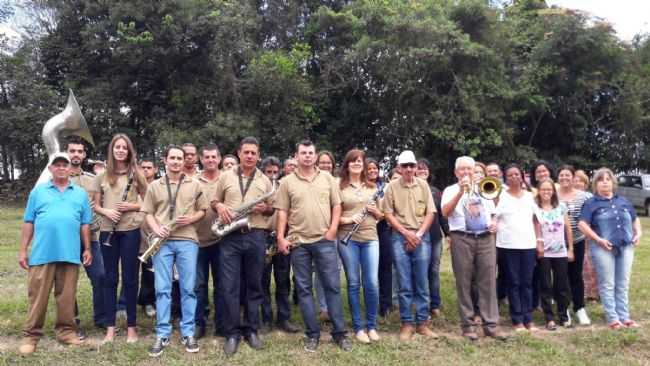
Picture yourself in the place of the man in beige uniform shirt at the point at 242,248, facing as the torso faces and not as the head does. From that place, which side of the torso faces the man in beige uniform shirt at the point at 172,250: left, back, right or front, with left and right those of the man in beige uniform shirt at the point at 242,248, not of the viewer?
right

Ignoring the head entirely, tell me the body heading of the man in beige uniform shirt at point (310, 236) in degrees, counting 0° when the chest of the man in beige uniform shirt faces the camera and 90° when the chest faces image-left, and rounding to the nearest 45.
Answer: approximately 0°

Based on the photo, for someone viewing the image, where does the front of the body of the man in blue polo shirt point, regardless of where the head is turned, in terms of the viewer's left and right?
facing the viewer

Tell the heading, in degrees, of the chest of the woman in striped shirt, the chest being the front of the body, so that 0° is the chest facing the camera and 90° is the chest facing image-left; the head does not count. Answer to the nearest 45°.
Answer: approximately 0°

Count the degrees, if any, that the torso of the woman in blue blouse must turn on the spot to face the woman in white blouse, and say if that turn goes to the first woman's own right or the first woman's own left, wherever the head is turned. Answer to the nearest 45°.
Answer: approximately 45° to the first woman's own right

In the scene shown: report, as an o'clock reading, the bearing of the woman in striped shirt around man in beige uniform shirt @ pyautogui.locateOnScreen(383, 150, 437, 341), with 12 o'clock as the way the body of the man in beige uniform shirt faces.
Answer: The woman in striped shirt is roughly at 8 o'clock from the man in beige uniform shirt.

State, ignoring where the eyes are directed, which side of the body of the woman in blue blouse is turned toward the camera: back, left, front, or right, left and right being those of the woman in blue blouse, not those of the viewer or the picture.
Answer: front

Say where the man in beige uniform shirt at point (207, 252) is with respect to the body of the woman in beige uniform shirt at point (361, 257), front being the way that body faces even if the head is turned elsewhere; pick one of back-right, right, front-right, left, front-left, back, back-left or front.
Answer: right

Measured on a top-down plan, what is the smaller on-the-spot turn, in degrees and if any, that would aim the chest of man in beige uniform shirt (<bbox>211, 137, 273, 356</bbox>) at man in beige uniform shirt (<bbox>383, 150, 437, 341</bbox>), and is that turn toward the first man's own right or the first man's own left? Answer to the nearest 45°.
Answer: approximately 90° to the first man's own left

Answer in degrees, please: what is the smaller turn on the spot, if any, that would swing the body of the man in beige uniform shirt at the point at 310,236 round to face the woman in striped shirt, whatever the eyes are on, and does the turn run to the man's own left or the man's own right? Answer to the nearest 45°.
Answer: approximately 90° to the man's own left

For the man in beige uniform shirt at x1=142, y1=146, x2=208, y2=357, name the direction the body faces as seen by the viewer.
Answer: toward the camera

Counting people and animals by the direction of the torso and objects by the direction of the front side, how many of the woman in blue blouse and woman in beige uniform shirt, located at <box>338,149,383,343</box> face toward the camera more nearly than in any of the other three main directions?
2

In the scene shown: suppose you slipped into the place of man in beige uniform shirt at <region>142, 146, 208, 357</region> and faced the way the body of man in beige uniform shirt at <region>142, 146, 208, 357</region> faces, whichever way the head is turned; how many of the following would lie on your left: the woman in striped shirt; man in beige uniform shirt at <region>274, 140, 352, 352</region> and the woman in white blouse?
3

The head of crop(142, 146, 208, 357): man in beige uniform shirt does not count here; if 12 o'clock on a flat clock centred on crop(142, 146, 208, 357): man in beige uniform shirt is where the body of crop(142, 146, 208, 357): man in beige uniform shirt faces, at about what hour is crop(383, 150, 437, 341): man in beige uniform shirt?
crop(383, 150, 437, 341): man in beige uniform shirt is roughly at 9 o'clock from crop(142, 146, 208, 357): man in beige uniform shirt.
